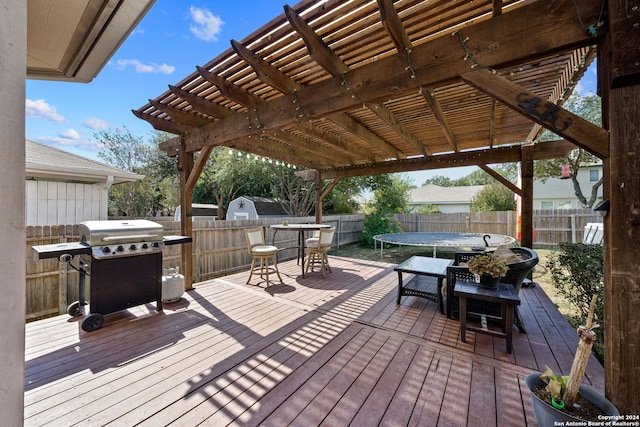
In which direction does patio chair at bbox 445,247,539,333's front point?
to the viewer's left

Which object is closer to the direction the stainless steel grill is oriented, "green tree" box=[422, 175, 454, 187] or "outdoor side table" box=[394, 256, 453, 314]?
the outdoor side table

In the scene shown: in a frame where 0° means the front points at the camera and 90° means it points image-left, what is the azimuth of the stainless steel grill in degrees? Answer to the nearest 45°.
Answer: approximately 315°
